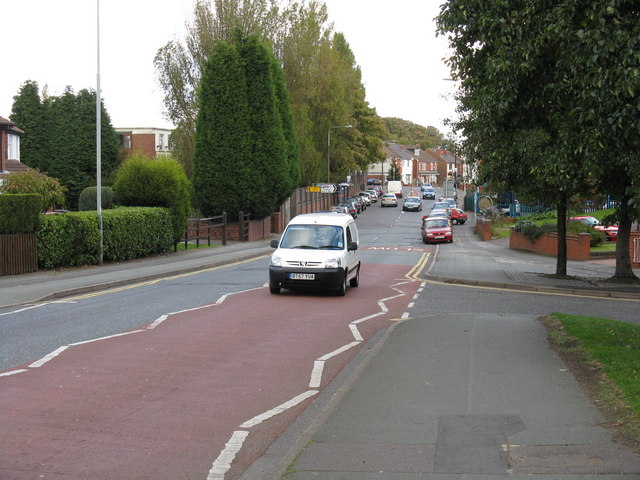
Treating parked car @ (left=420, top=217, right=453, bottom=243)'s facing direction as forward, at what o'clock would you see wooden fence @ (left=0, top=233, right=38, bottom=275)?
The wooden fence is roughly at 1 o'clock from the parked car.

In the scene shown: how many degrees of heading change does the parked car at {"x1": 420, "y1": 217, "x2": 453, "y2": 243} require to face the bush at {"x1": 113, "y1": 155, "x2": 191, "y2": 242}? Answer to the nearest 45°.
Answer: approximately 45° to its right

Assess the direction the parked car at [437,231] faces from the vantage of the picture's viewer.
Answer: facing the viewer

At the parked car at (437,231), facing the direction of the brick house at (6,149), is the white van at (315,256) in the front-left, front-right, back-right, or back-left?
front-left

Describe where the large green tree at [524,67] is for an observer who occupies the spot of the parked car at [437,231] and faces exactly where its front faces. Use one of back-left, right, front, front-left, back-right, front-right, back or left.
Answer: front

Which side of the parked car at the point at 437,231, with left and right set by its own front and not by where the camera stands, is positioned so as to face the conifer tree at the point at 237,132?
right

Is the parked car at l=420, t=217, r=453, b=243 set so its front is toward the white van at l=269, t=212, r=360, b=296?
yes

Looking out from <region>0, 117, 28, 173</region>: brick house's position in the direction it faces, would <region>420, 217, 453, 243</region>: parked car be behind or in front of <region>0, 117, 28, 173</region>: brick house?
in front

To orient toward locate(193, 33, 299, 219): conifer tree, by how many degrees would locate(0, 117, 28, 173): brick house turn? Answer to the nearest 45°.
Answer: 0° — it already faces it

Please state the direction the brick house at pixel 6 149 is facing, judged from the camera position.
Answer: facing the viewer and to the right of the viewer

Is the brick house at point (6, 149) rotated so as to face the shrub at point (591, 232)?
yes

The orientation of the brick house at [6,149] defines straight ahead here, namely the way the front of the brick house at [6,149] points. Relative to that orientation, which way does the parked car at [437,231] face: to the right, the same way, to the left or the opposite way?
to the right

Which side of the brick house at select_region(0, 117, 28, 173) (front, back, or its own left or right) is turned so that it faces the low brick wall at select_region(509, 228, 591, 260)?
front

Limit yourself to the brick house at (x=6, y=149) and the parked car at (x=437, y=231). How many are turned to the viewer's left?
0
